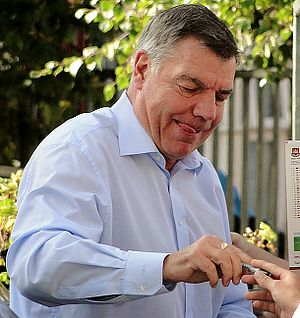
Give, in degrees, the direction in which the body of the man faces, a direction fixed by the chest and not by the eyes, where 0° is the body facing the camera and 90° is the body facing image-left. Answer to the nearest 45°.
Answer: approximately 315°

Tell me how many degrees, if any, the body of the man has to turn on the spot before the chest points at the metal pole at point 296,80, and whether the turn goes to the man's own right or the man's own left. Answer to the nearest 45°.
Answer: approximately 90° to the man's own left
